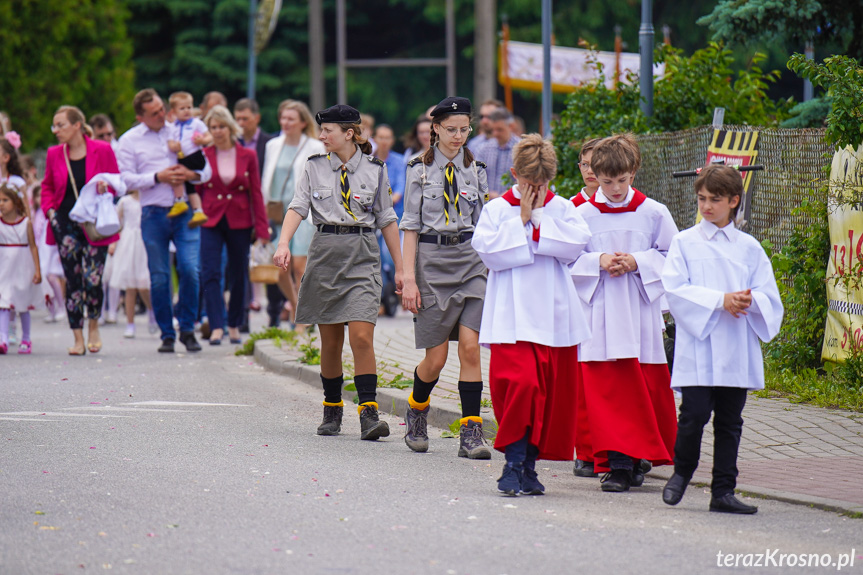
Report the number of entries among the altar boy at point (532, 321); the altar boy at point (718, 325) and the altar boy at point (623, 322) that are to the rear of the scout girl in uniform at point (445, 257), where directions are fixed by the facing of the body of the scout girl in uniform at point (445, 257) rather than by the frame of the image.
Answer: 0

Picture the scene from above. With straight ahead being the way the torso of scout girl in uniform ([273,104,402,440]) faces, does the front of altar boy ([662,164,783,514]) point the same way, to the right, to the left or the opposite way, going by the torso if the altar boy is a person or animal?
the same way

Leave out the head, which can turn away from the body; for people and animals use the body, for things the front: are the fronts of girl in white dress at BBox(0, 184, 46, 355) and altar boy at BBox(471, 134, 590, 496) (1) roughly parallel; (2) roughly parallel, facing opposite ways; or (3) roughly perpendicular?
roughly parallel

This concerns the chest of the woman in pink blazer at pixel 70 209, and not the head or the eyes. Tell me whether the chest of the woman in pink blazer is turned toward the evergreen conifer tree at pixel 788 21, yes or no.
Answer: no

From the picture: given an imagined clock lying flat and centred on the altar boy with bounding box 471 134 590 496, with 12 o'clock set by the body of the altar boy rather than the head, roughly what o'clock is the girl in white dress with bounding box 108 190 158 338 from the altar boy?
The girl in white dress is roughly at 5 o'clock from the altar boy.

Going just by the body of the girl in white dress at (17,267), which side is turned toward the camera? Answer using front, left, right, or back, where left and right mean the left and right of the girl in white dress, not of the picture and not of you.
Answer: front

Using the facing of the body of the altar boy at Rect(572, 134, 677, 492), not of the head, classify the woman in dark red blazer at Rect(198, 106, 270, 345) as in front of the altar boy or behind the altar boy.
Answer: behind

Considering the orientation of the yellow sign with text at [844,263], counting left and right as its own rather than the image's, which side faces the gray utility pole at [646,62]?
right

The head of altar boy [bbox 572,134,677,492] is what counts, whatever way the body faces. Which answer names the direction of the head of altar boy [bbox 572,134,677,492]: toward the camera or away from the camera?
toward the camera

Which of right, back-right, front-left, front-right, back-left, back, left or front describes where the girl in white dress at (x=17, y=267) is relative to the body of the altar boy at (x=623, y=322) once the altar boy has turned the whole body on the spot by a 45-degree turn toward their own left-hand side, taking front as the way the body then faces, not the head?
back

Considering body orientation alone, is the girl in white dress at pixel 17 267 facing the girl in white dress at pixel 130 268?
no

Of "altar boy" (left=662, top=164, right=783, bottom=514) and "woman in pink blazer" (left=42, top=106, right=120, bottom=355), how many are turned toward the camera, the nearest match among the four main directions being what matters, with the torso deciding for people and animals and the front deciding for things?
2

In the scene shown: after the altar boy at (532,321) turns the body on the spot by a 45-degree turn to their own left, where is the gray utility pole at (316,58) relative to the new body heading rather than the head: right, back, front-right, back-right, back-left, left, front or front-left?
back-left

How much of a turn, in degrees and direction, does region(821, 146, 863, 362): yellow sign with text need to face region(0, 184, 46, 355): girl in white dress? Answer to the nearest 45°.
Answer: approximately 45° to its right

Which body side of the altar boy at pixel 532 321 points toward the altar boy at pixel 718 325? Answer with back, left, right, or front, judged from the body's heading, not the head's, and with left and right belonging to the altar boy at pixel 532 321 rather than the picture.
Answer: left

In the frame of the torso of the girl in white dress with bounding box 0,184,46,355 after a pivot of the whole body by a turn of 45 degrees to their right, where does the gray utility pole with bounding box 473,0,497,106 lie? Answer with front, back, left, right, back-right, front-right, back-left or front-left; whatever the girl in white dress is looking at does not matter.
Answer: back

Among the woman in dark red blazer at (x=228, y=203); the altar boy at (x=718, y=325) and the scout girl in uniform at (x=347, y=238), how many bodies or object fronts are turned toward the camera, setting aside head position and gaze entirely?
3

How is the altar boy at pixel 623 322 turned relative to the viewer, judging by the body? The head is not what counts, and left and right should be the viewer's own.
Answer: facing the viewer

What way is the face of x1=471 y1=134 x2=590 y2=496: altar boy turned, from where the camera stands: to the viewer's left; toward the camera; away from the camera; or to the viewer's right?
toward the camera

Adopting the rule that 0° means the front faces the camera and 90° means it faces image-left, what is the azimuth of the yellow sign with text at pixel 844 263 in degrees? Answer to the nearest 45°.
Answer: approximately 45°

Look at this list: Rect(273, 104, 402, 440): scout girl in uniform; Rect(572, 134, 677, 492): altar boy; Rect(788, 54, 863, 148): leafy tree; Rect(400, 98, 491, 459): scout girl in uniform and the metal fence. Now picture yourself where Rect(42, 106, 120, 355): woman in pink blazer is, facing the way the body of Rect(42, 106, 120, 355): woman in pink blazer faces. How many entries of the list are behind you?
0

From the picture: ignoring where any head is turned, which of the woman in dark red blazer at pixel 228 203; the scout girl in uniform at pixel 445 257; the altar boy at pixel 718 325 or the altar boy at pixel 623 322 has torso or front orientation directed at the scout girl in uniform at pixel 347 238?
the woman in dark red blazer

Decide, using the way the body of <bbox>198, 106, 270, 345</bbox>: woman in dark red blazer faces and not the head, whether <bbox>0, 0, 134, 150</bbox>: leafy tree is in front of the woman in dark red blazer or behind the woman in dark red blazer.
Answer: behind

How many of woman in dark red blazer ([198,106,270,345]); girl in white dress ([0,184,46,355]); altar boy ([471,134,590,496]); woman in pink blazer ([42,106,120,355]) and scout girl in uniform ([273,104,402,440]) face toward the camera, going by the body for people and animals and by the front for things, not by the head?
5
